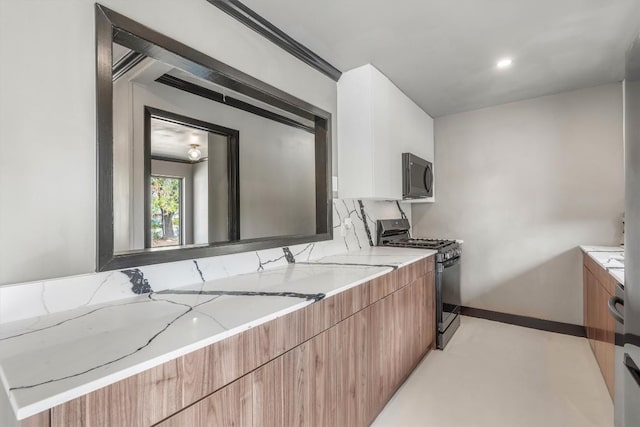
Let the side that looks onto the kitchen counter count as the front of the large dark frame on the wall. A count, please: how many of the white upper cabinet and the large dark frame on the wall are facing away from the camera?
0

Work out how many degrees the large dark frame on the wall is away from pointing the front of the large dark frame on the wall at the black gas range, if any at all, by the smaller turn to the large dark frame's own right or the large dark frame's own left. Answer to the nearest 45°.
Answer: approximately 45° to the large dark frame's own left

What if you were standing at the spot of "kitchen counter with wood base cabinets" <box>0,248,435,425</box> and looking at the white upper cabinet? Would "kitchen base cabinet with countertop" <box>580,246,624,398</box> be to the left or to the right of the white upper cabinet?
right

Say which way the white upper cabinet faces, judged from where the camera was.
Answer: facing the viewer and to the right of the viewer

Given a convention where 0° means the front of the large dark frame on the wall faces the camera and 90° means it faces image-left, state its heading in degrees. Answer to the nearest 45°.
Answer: approximately 315°

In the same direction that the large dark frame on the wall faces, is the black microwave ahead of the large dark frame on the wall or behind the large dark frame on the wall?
ahead
